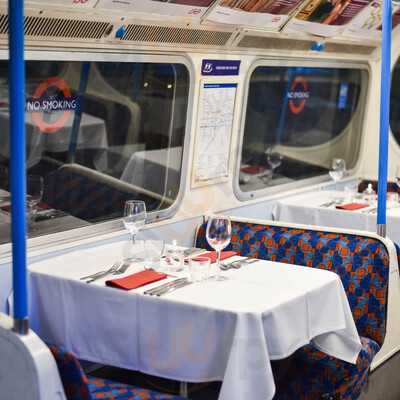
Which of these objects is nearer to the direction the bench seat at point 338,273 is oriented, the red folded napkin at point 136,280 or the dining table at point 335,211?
the red folded napkin

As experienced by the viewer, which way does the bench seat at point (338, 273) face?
facing the viewer and to the left of the viewer

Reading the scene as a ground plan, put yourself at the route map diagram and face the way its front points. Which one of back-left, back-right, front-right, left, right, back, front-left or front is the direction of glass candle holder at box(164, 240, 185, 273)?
front-right

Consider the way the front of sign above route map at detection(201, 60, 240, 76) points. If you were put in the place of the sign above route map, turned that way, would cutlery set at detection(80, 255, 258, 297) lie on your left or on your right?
on your right

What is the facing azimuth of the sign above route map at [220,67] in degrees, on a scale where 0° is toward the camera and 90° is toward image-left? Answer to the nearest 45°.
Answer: approximately 315°

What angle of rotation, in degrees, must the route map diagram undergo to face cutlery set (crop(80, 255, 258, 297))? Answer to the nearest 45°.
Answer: approximately 45° to its right

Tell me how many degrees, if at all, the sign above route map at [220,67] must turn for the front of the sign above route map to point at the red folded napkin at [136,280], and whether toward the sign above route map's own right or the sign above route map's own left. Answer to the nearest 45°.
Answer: approximately 45° to the sign above route map's own right

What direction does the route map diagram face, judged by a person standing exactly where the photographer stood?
facing the viewer and to the right of the viewer

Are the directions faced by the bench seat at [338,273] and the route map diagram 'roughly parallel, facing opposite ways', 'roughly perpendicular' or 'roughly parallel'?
roughly perpendicular

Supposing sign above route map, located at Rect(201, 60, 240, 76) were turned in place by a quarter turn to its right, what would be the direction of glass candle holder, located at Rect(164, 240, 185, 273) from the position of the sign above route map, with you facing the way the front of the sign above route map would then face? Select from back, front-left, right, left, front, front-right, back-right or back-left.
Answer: front-left
